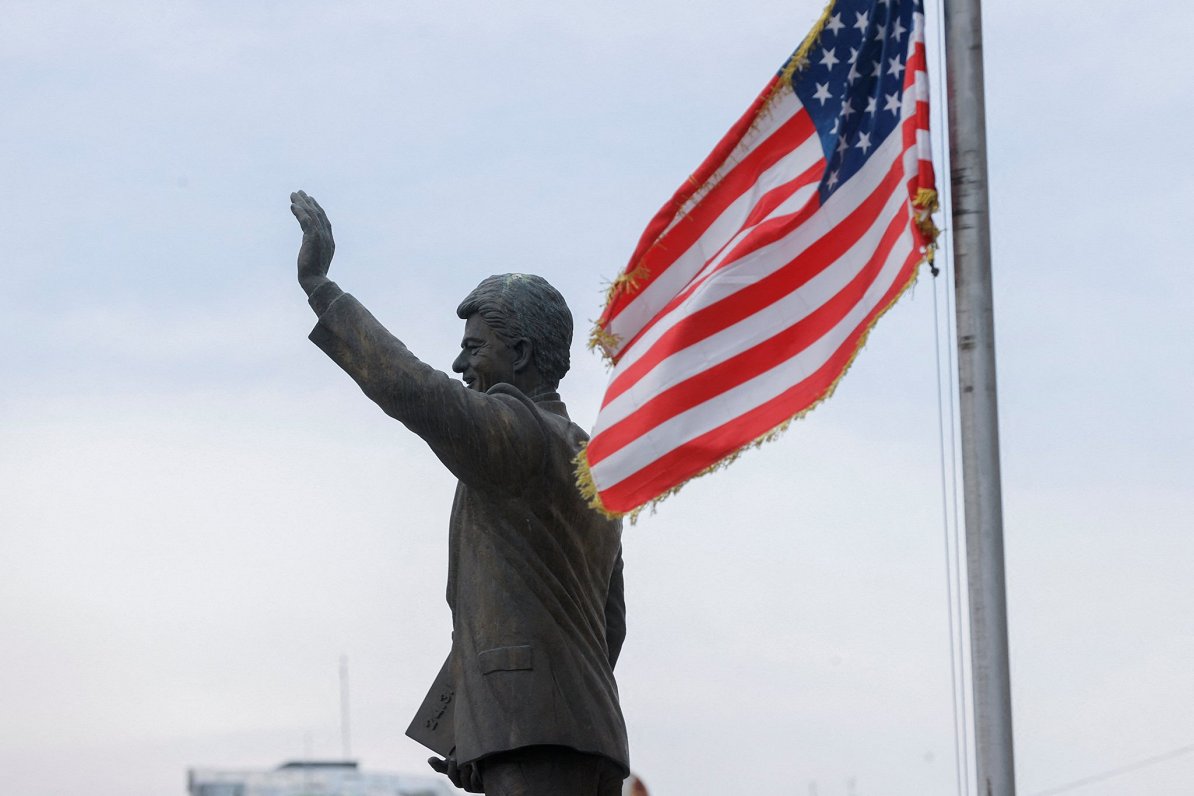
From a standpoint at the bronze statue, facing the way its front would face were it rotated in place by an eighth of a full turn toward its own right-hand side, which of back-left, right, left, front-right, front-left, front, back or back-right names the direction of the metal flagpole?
back-right

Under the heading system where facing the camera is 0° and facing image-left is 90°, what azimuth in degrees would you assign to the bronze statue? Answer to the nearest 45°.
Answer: approximately 135°

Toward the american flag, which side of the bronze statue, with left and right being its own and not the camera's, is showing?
back
